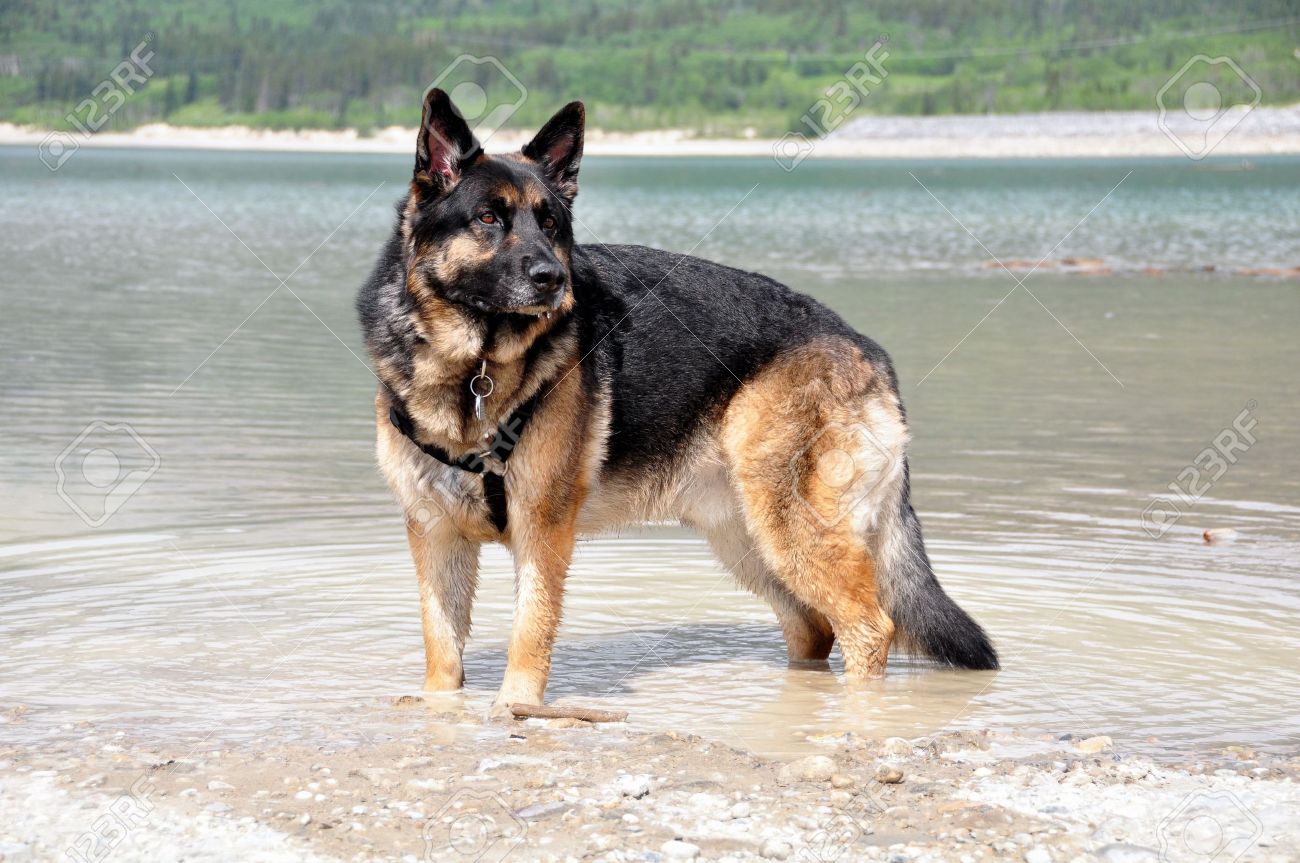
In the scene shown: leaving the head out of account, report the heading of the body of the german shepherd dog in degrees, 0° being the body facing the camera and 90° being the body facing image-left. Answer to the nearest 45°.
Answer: approximately 45°

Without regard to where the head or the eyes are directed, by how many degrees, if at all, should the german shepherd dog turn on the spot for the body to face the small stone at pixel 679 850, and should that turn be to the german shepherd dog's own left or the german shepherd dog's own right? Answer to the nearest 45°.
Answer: approximately 45° to the german shepherd dog's own left

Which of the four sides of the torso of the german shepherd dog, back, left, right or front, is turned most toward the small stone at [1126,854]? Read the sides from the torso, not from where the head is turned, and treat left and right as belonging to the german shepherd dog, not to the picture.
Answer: left

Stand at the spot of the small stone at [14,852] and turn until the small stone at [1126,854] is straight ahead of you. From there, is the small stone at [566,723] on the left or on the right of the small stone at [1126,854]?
left

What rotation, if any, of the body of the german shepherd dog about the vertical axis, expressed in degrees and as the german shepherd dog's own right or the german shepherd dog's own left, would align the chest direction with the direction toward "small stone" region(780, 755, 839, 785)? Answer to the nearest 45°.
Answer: approximately 90° to the german shepherd dog's own left

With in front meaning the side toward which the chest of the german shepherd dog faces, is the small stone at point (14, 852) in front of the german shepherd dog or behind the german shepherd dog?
in front

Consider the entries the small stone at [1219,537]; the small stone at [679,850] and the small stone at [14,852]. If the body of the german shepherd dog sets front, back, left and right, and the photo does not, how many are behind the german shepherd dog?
1
